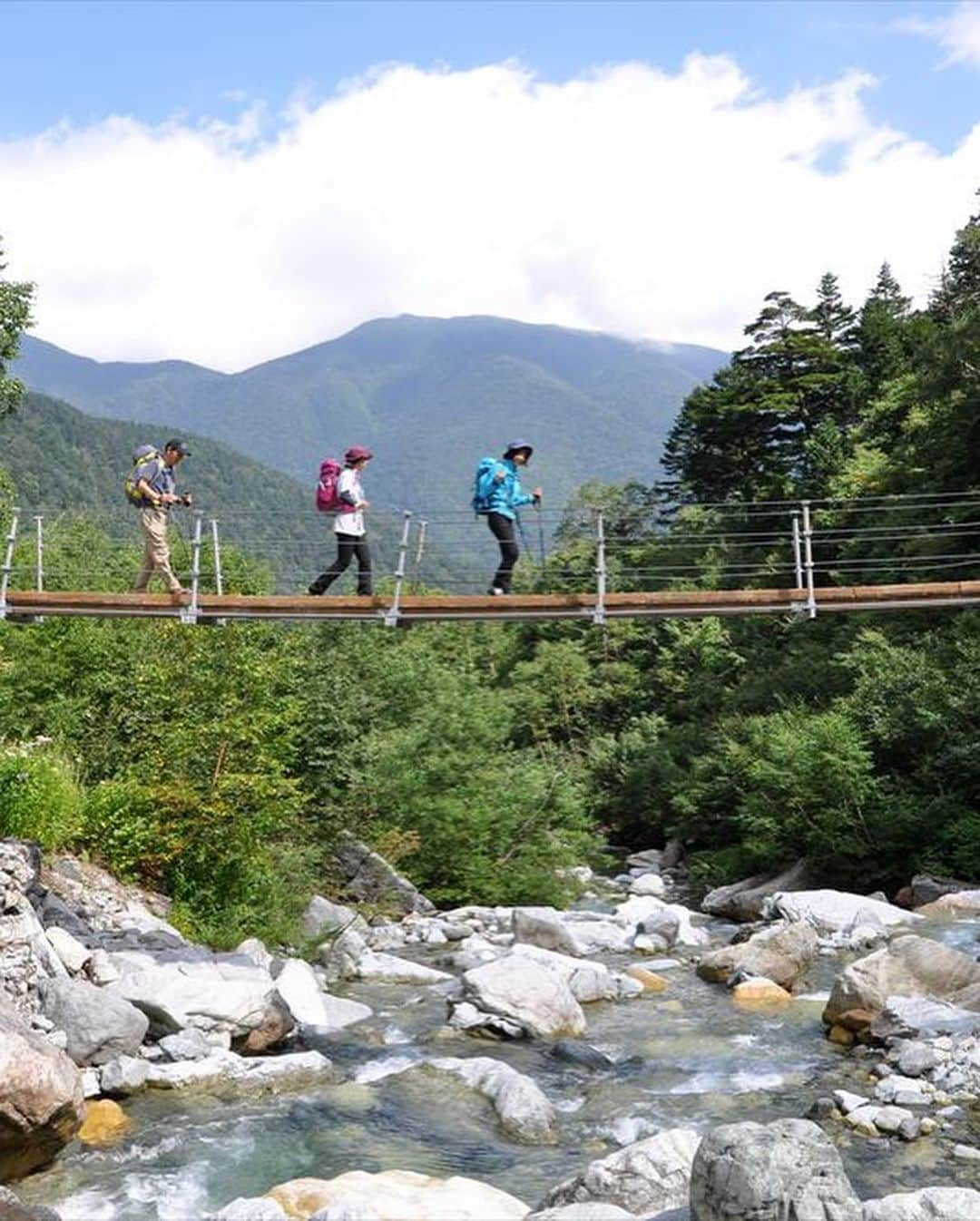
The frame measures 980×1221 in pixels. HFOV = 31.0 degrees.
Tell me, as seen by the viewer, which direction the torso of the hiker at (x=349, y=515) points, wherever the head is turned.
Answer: to the viewer's right

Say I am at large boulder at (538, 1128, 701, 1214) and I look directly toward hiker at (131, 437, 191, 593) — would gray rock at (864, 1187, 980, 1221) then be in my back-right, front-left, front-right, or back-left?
back-right

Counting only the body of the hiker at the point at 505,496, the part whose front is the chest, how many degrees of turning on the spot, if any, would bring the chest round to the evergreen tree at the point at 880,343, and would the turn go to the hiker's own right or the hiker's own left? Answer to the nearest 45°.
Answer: approximately 90° to the hiker's own left

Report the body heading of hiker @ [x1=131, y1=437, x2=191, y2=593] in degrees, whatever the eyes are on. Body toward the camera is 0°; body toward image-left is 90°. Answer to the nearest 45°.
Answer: approximately 270°

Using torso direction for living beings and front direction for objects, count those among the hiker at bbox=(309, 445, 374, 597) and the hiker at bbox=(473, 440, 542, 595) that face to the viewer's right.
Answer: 2

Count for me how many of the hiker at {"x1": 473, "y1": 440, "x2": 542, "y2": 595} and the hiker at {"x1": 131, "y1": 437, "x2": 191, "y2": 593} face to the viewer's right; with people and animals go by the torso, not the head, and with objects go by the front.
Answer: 2

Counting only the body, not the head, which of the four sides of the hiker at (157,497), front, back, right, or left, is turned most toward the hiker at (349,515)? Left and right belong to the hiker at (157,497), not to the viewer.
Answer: front

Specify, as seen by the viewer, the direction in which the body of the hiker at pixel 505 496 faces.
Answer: to the viewer's right
